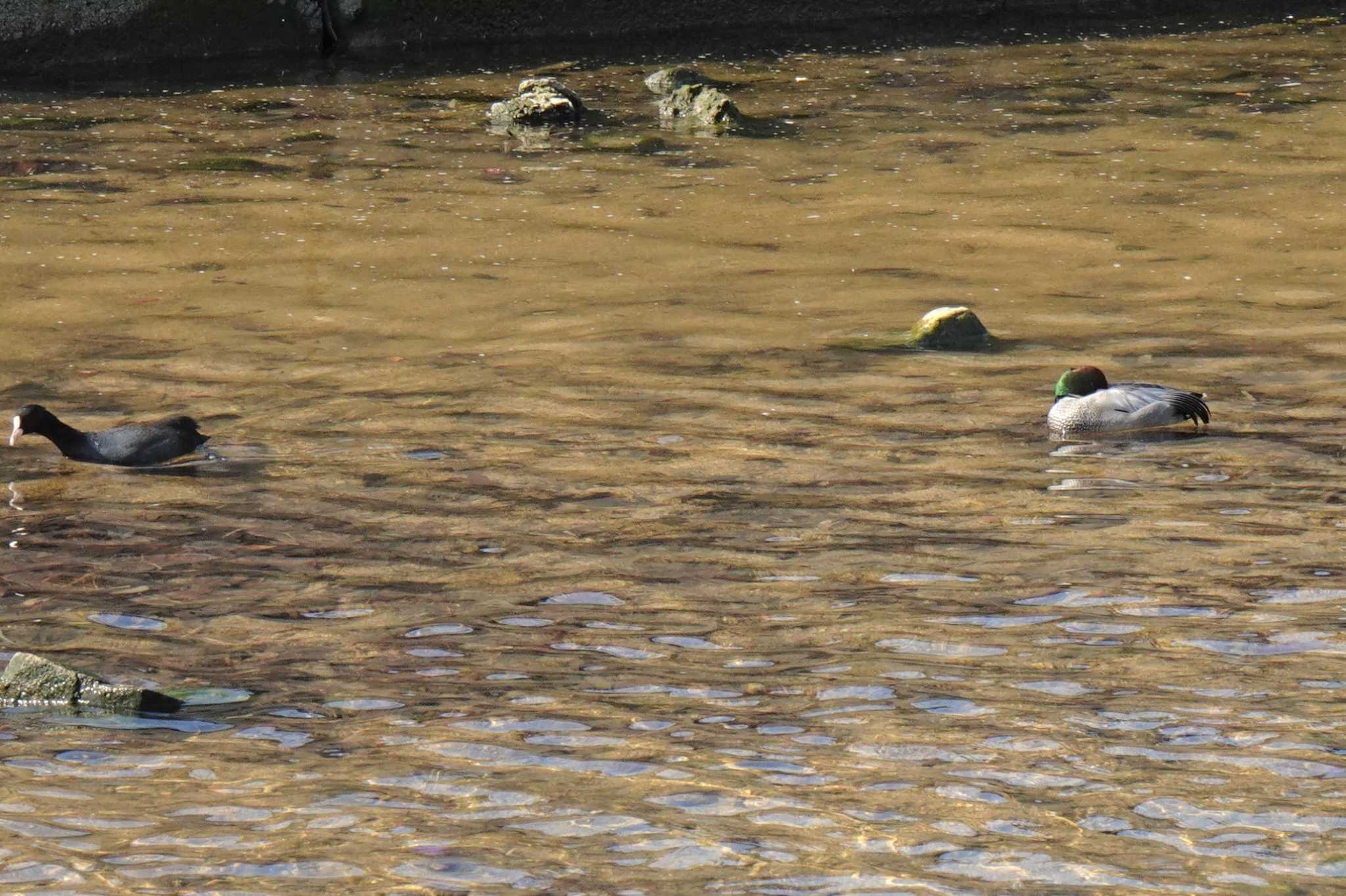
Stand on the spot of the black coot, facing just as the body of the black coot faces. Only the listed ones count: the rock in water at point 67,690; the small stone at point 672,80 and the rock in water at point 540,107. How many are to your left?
1

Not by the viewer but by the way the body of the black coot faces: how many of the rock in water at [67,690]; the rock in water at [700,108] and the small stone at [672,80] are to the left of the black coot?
1

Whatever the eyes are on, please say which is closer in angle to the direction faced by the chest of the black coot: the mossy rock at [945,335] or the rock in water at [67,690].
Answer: the rock in water

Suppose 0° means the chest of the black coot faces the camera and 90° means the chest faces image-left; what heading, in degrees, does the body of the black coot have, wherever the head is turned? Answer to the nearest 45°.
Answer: approximately 90°

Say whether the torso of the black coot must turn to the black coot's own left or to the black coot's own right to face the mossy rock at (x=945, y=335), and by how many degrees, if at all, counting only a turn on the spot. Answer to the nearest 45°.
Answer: approximately 180°

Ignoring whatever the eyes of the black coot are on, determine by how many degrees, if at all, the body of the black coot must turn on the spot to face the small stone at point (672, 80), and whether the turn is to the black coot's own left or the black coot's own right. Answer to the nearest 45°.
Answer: approximately 135° to the black coot's own right

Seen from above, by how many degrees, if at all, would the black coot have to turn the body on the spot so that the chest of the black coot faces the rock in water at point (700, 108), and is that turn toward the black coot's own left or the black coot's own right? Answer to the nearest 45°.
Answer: approximately 135° to the black coot's own right

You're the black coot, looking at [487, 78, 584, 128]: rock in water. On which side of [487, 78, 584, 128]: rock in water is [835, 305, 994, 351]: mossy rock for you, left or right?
right

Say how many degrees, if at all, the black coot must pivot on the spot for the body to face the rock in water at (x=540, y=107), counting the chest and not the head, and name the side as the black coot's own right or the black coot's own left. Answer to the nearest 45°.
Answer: approximately 135° to the black coot's own right

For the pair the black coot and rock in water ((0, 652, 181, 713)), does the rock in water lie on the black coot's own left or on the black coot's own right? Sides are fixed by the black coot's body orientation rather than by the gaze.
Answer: on the black coot's own left
